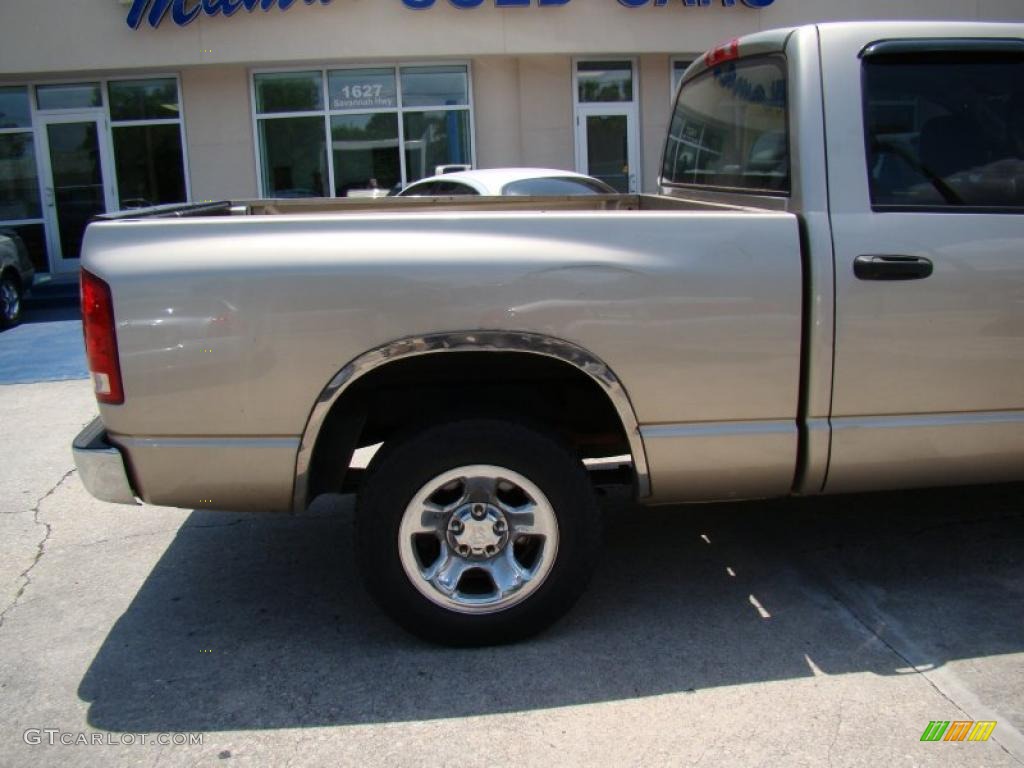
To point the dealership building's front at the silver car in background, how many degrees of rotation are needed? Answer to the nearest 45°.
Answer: approximately 45° to its right

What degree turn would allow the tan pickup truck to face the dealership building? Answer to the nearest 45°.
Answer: approximately 90° to its left

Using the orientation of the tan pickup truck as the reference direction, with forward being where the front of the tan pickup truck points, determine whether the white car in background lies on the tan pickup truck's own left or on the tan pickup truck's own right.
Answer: on the tan pickup truck's own left

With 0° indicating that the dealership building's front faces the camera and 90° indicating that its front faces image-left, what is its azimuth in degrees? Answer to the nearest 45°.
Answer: approximately 0°

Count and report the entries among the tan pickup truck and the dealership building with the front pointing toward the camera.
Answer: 1

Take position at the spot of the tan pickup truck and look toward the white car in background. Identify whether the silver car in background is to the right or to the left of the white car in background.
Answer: left

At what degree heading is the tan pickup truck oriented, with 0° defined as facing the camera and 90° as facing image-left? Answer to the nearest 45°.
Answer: approximately 270°

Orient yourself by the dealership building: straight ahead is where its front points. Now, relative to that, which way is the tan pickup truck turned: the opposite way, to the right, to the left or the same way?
to the left
